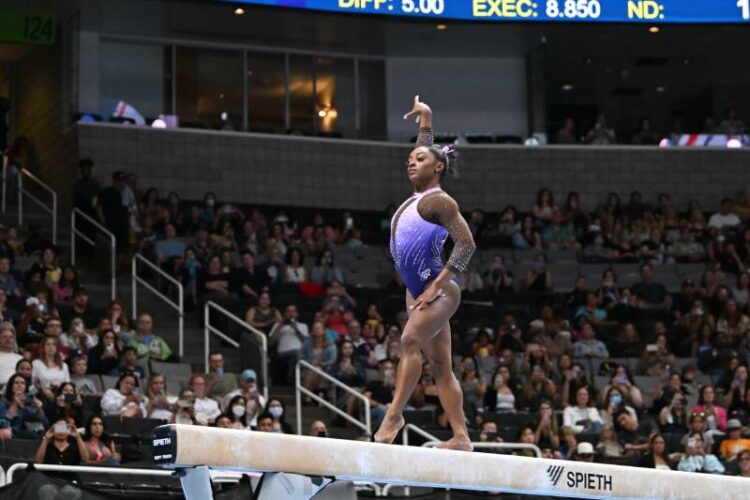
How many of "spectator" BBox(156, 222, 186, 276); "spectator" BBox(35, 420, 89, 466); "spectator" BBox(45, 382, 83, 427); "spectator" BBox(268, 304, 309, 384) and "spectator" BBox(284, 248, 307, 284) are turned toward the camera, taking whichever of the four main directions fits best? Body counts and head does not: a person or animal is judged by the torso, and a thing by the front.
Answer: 5

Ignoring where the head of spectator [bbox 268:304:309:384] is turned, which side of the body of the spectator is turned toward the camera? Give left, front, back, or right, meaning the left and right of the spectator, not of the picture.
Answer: front

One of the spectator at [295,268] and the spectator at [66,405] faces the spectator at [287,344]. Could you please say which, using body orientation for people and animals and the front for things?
the spectator at [295,268]

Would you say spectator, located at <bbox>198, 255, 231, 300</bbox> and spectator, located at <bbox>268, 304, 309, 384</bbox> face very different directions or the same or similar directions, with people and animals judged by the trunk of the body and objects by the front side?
same or similar directions

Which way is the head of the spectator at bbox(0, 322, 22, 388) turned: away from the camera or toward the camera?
toward the camera

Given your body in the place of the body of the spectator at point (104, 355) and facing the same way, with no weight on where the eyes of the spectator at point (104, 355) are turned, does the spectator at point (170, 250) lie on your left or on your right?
on your left

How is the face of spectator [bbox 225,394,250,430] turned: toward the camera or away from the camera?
toward the camera

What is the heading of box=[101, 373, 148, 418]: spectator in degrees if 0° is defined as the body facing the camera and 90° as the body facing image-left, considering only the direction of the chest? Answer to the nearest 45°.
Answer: approximately 315°

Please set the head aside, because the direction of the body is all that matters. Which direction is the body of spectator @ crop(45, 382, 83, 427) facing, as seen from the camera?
toward the camera

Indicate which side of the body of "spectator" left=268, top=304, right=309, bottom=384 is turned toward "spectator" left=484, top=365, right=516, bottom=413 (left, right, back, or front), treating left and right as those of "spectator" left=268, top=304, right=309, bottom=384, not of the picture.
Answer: left

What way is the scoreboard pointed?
toward the camera

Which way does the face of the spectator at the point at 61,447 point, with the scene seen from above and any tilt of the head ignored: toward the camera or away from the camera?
toward the camera

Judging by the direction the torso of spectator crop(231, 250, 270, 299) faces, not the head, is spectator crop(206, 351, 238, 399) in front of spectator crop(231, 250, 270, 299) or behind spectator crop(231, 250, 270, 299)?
in front
